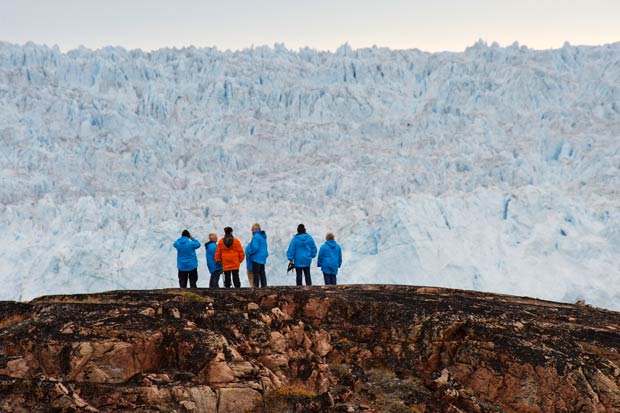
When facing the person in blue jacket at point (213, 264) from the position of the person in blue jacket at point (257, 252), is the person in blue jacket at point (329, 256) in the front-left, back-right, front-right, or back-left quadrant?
back-right

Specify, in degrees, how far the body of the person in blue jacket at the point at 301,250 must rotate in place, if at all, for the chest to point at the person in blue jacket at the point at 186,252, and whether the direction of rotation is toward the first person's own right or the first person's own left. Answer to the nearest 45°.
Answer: approximately 90° to the first person's own left

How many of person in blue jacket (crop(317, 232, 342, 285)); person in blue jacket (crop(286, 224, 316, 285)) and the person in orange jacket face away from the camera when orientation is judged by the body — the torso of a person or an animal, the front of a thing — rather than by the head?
3

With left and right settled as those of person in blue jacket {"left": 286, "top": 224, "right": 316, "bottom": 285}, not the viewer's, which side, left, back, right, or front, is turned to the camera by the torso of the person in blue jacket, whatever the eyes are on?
back

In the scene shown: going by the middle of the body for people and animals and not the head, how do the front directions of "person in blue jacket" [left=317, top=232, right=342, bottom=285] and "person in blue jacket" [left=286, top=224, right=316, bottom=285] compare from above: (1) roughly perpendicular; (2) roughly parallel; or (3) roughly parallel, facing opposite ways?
roughly parallel

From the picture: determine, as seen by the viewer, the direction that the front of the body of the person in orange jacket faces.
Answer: away from the camera

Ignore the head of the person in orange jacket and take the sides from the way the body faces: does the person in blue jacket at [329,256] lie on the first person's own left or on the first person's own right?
on the first person's own right

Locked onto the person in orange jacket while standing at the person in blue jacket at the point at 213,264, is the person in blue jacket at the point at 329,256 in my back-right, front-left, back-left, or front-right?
front-left

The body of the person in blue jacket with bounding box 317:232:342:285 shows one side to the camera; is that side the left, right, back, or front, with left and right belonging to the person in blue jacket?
back

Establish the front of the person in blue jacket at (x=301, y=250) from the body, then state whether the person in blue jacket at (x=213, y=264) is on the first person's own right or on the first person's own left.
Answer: on the first person's own left

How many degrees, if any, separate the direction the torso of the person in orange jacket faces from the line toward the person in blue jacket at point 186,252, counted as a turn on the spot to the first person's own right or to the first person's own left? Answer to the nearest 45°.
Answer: approximately 45° to the first person's own left
